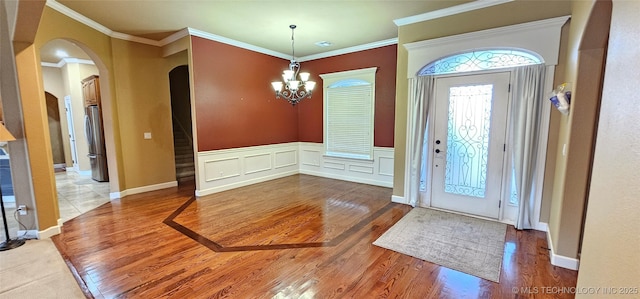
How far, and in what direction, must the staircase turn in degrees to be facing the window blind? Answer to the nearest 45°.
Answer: approximately 45° to its left

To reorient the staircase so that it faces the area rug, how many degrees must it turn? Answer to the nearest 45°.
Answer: approximately 45° to its left

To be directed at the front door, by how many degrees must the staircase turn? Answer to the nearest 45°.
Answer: approximately 45° to its left

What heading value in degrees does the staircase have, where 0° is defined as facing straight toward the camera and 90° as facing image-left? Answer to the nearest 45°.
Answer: approximately 0°
